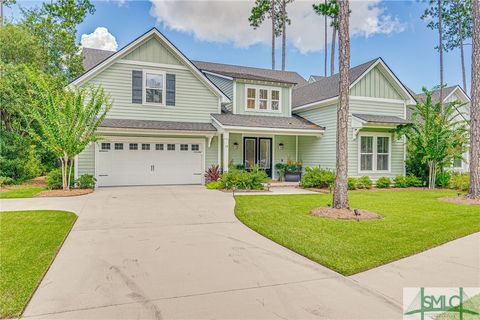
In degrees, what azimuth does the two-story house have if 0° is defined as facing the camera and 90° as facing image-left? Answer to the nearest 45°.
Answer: approximately 0°

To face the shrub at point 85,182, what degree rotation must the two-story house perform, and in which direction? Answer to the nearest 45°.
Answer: approximately 45° to its right

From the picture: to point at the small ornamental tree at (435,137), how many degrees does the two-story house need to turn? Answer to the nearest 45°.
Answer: approximately 90° to its left

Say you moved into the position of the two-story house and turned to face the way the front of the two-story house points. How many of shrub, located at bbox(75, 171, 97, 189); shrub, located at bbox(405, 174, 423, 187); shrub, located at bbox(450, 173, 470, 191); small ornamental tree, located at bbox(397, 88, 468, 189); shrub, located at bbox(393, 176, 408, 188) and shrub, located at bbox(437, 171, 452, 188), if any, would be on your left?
5

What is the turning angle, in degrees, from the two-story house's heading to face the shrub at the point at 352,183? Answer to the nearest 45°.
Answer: approximately 90° to its left

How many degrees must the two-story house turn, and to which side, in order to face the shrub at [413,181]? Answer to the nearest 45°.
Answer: approximately 90° to its left

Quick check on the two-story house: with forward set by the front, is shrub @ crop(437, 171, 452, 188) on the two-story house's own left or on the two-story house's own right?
on the two-story house's own left

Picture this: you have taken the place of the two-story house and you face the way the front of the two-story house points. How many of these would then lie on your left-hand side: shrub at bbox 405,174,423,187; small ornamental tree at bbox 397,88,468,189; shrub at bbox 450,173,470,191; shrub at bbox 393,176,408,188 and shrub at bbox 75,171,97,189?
4

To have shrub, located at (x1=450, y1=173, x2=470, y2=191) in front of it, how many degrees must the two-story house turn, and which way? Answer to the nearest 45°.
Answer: approximately 90° to its left

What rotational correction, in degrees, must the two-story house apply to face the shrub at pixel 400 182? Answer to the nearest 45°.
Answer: approximately 90° to its left
